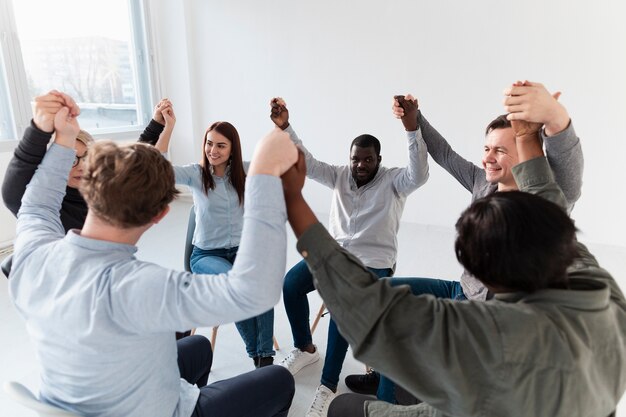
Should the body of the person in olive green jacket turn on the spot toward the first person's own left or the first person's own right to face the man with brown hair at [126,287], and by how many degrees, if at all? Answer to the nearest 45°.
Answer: approximately 45° to the first person's own left

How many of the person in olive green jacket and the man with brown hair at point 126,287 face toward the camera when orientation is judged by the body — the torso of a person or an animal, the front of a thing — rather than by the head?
0

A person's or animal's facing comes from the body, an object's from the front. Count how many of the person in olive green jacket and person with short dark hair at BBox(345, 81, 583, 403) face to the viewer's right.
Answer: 0

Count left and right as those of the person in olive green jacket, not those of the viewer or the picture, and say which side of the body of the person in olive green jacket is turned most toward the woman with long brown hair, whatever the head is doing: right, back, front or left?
front

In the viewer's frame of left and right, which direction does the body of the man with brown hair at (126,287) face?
facing away from the viewer and to the right of the viewer

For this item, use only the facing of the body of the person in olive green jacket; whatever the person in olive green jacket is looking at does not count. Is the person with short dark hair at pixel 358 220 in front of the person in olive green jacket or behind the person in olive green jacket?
in front

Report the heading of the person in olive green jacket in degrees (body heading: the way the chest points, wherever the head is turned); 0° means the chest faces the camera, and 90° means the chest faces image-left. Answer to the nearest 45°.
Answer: approximately 135°

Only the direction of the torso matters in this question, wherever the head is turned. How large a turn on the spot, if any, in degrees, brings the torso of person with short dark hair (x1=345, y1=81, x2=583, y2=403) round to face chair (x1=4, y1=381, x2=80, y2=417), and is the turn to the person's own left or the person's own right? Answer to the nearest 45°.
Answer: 0° — they already face it

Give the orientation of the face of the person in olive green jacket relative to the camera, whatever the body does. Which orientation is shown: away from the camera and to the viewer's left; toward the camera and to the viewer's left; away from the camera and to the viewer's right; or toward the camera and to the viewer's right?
away from the camera and to the viewer's left

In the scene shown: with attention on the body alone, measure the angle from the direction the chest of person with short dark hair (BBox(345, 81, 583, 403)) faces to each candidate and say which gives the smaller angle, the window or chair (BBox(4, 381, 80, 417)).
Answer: the chair

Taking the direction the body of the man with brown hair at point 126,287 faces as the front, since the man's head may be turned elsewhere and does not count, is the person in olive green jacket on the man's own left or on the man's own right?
on the man's own right

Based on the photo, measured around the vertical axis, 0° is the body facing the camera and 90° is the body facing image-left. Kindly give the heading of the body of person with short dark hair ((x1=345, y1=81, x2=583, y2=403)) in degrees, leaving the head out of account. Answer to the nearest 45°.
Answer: approximately 45°

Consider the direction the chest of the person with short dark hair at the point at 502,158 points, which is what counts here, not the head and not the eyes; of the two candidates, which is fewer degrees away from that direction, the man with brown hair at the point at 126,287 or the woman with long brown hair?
the man with brown hair

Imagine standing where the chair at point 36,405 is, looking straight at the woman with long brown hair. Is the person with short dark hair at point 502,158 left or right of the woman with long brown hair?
right

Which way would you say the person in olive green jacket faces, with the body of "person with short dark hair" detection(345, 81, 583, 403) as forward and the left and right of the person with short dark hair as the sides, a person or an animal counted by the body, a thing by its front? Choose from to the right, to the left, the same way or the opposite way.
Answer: to the right
